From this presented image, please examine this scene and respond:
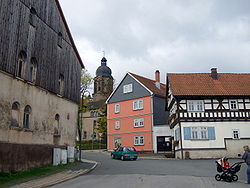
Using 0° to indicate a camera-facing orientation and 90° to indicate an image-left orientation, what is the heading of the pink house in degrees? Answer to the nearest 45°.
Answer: approximately 45°

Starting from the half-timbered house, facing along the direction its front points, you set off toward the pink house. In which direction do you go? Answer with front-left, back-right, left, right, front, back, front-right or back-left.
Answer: back-right

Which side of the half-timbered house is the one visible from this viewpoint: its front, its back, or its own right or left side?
front

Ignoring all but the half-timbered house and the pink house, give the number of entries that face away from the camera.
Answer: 0

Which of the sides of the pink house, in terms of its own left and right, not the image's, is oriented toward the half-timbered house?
left
